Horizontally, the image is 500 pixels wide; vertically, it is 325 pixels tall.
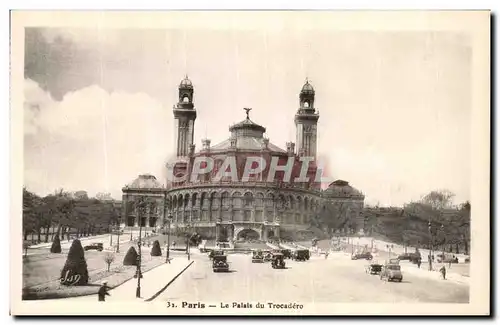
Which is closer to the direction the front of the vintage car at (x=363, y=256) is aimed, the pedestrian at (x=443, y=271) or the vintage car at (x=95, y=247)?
the vintage car

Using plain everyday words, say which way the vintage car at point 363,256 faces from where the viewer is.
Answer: facing to the left of the viewer

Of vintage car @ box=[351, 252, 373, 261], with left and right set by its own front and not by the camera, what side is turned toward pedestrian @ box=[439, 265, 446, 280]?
back
